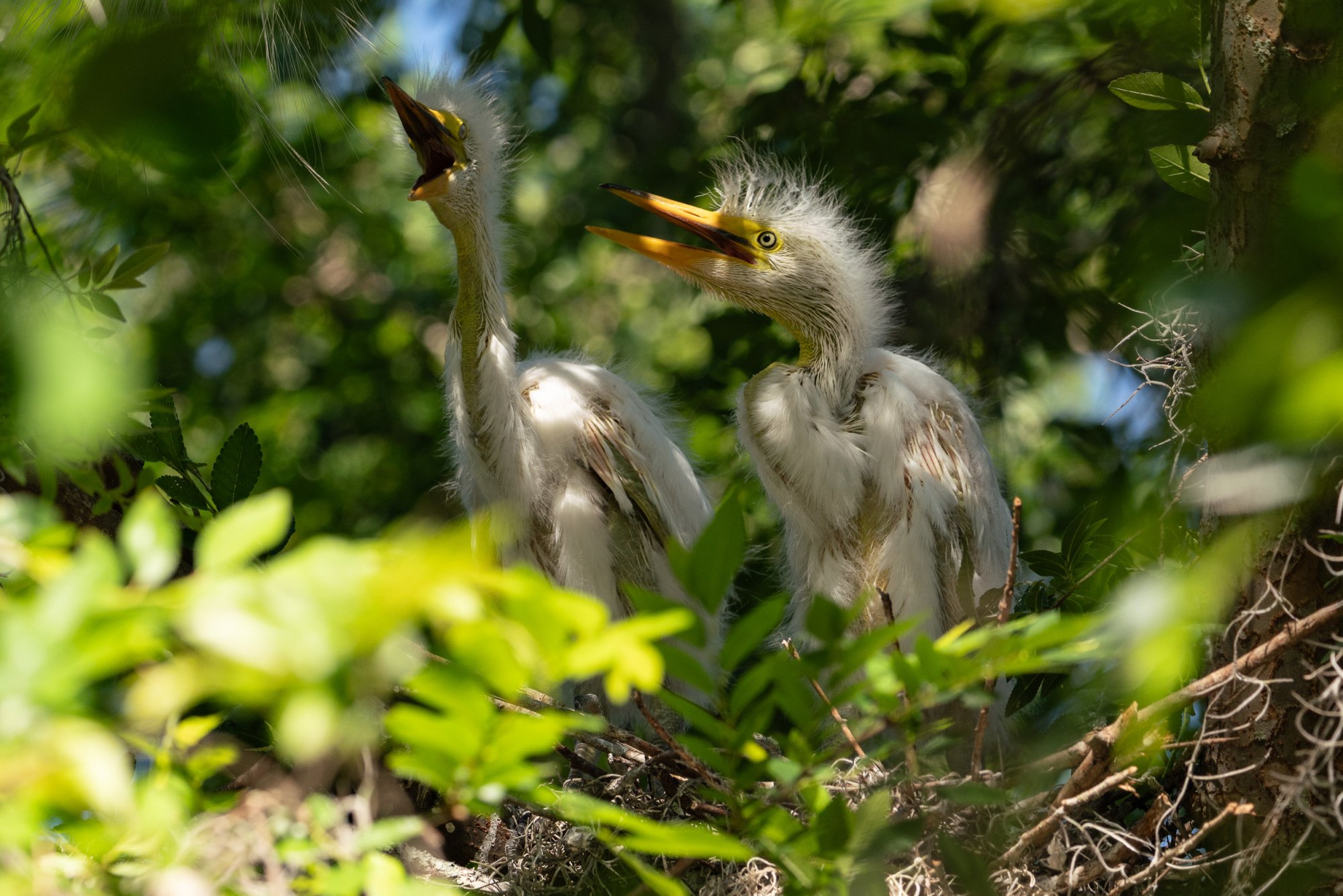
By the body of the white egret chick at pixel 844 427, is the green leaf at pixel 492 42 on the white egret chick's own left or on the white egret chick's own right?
on the white egret chick's own right

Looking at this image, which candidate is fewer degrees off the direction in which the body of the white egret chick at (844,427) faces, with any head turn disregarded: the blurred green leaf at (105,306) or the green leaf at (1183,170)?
the blurred green leaf

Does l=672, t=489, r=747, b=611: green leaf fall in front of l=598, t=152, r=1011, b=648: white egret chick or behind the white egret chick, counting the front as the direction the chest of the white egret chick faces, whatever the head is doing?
in front

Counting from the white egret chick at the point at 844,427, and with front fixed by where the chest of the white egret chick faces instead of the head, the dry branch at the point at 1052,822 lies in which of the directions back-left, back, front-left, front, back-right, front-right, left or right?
front-left

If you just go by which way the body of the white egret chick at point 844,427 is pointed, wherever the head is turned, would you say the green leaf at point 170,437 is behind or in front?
in front

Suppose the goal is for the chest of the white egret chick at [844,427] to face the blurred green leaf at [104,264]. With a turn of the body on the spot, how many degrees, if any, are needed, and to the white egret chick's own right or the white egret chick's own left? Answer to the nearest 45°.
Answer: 0° — it already faces it

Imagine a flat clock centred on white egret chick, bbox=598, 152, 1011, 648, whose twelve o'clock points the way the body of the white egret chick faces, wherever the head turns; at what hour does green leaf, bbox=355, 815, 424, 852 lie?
The green leaf is roughly at 11 o'clock from the white egret chick.

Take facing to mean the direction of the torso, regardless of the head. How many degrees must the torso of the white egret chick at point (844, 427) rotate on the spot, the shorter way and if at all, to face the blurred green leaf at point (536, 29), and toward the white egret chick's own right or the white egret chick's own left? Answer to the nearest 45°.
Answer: approximately 90° to the white egret chick's own right

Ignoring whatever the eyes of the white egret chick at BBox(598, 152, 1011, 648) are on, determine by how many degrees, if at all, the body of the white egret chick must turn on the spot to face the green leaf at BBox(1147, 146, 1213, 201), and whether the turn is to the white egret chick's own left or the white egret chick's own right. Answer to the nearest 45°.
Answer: approximately 90° to the white egret chick's own left
